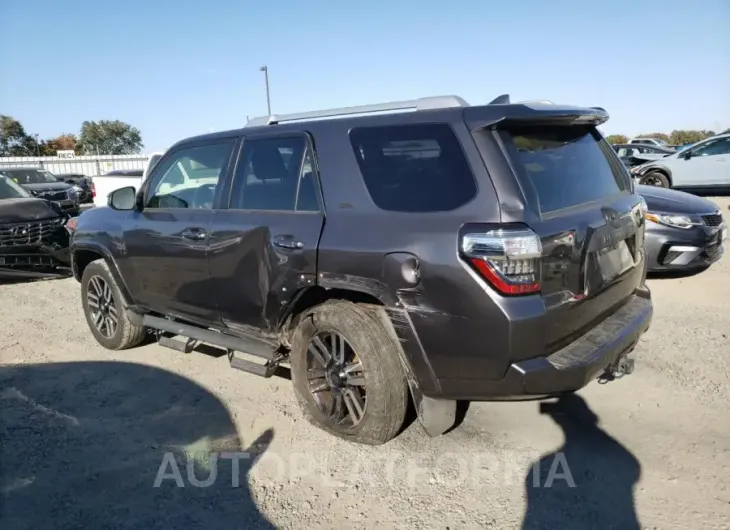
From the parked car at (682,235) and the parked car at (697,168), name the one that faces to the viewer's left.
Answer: the parked car at (697,168)

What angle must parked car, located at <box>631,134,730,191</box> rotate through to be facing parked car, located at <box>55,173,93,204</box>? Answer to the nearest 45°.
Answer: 0° — it already faces it

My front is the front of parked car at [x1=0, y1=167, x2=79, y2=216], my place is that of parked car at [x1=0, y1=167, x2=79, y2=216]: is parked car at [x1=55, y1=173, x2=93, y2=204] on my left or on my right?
on my left

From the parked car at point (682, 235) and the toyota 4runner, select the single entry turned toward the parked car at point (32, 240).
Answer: the toyota 4runner

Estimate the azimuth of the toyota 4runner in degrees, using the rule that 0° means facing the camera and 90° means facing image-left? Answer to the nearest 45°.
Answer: approximately 135°

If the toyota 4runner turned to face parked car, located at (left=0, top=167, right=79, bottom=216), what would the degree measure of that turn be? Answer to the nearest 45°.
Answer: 0° — it already faces it

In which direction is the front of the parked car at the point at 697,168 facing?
to the viewer's left

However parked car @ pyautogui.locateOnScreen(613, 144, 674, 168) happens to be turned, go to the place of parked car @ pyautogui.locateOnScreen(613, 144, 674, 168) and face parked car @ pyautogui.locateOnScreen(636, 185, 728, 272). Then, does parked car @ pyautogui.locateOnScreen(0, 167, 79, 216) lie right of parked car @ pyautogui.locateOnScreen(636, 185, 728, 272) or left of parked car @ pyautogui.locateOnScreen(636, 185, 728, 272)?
right

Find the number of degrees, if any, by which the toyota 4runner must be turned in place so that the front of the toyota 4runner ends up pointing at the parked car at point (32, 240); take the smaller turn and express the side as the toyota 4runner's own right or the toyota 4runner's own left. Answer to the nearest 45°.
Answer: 0° — it already faces it

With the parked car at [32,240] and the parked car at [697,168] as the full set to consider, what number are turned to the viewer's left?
1
